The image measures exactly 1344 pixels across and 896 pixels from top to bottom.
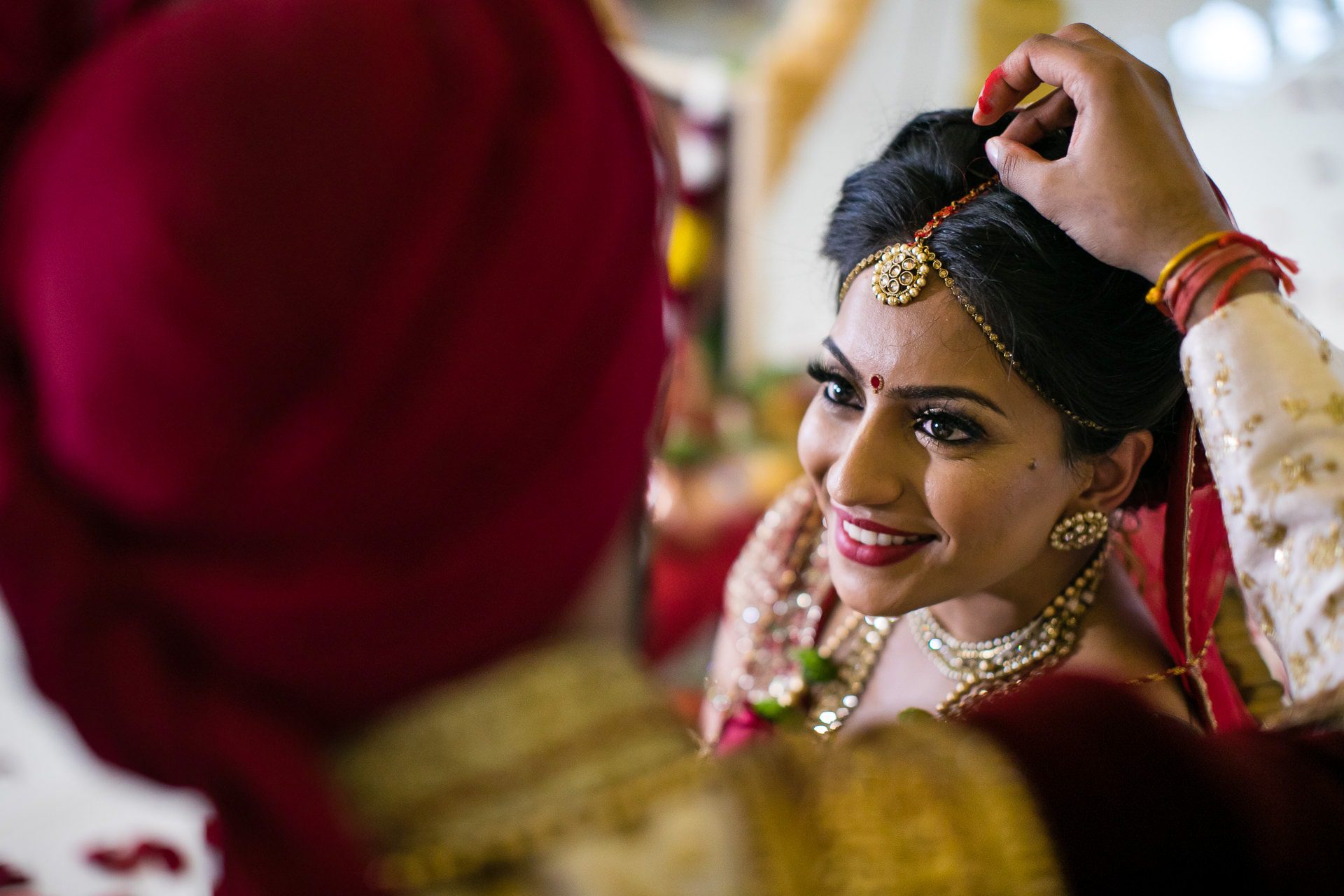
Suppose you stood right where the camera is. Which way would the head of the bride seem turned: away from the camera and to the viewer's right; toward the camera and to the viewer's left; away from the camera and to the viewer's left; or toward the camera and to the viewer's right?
toward the camera and to the viewer's left

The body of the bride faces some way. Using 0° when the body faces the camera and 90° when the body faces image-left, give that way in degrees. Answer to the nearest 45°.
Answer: approximately 45°
